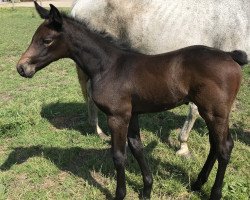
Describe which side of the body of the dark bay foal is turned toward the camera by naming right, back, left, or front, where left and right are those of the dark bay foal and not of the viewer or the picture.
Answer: left

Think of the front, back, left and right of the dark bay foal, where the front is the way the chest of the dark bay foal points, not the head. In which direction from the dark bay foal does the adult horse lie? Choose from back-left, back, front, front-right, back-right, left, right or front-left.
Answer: right
